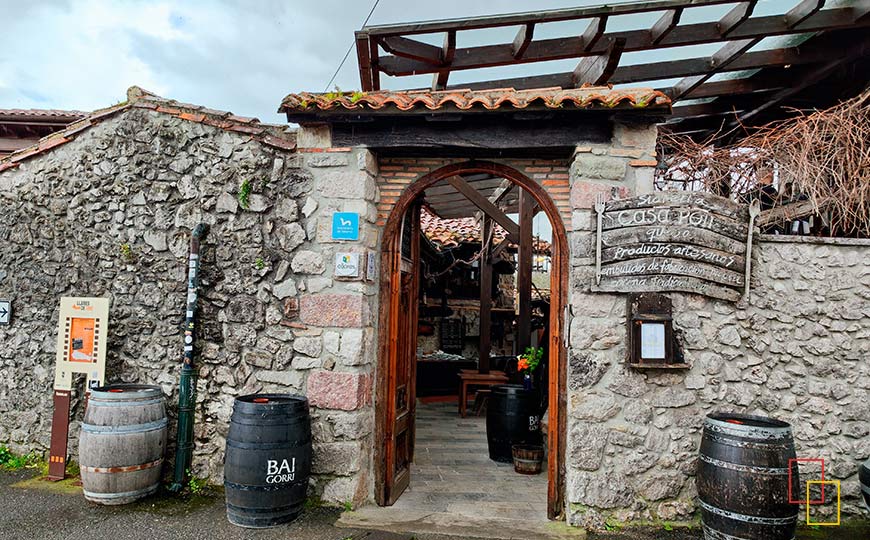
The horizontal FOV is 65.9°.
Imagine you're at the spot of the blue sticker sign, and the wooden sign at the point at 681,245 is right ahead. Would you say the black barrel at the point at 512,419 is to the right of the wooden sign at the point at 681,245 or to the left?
left

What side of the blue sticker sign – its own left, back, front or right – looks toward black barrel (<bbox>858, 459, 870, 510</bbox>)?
left

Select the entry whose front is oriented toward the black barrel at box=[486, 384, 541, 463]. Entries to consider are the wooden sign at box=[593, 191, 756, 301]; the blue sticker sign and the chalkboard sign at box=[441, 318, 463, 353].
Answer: the chalkboard sign at box=[441, 318, 463, 353]

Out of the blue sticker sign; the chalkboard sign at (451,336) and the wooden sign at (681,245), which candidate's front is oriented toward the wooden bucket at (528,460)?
the chalkboard sign at (451,336)

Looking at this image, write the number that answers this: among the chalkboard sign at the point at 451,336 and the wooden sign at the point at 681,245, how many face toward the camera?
2

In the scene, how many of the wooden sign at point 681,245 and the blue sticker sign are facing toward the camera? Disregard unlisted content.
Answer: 2

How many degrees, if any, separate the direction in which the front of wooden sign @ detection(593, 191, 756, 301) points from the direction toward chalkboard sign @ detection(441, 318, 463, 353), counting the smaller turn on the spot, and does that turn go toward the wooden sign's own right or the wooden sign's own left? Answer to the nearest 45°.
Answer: approximately 135° to the wooden sign's own right

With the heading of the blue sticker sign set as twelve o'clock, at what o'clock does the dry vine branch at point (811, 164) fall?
The dry vine branch is roughly at 9 o'clock from the blue sticker sign.
